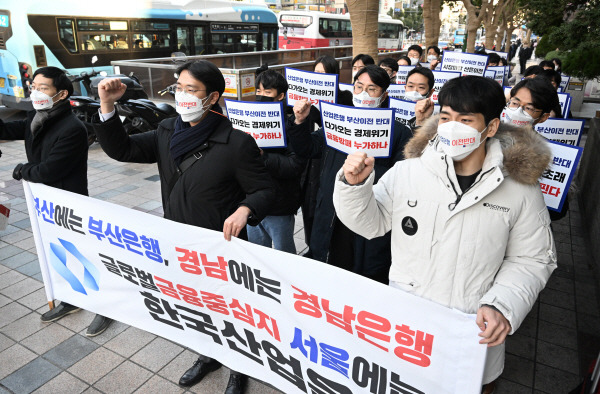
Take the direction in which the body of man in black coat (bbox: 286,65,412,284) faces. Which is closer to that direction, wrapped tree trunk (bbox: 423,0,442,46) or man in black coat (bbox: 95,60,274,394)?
the man in black coat

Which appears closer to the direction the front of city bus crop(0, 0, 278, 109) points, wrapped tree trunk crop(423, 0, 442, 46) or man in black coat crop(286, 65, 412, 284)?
the wrapped tree trunk

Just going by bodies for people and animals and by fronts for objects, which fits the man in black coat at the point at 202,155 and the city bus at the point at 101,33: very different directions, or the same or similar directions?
very different directions

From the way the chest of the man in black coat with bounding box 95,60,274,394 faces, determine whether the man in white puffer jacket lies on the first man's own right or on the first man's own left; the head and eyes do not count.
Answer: on the first man's own left

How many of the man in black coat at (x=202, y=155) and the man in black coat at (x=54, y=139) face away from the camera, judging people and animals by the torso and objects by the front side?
0

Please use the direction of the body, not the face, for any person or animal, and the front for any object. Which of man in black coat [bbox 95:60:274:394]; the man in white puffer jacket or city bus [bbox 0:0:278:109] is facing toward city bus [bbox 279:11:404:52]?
city bus [bbox 0:0:278:109]

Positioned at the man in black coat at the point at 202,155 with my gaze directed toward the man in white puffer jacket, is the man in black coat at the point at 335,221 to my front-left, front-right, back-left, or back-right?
front-left

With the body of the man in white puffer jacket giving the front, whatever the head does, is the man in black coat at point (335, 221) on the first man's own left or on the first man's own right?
on the first man's own right

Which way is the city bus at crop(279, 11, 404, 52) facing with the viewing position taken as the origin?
facing away from the viewer and to the right of the viewer

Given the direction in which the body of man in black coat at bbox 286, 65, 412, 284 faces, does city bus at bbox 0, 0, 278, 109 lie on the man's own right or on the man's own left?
on the man's own right

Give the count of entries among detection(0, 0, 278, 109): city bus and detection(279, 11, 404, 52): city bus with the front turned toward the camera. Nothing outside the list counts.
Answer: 0

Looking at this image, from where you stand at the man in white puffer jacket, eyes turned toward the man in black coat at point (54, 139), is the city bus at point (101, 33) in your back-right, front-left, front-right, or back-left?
front-right
